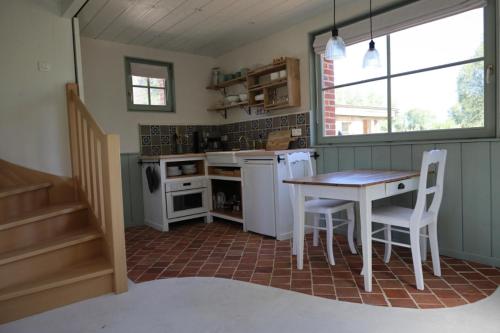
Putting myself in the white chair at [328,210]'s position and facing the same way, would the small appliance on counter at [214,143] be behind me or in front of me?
behind

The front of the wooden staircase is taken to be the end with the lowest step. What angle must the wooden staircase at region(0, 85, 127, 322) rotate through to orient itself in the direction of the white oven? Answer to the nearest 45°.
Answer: approximately 90° to its left

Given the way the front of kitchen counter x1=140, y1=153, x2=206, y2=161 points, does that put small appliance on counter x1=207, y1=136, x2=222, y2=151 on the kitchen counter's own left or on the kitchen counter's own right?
on the kitchen counter's own left

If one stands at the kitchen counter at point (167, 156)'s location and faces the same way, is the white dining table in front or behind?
in front

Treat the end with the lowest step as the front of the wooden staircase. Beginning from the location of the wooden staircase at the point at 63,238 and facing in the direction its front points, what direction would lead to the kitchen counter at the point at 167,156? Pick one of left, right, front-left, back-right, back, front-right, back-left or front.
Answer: left

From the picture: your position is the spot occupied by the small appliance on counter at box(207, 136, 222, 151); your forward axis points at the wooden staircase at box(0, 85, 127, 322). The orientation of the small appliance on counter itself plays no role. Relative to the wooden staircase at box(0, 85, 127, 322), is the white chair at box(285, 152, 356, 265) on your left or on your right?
left

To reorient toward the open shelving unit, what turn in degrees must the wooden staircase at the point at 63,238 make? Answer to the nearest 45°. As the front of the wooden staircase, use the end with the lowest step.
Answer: approximately 45° to its left

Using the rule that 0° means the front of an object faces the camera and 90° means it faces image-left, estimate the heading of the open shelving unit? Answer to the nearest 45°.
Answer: approximately 45°

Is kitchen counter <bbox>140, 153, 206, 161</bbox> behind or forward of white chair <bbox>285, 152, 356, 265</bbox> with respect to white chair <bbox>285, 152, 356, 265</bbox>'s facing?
behind

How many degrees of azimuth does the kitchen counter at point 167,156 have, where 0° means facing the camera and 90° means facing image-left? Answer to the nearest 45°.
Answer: approximately 315°

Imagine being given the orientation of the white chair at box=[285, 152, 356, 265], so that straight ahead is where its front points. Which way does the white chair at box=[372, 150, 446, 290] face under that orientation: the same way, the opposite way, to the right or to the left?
the opposite way

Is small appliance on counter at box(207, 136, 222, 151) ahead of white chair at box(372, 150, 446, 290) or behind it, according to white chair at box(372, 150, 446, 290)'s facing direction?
ahead

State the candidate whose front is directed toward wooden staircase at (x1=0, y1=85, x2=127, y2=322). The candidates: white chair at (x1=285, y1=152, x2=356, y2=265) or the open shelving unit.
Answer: the open shelving unit

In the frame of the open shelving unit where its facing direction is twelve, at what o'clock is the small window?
The small window is roughly at 2 o'clock from the open shelving unit.

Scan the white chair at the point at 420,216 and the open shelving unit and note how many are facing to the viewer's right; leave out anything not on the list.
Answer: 0
